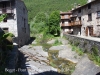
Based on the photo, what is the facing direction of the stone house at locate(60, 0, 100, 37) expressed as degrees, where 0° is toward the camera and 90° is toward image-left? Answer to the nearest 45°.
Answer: approximately 45°

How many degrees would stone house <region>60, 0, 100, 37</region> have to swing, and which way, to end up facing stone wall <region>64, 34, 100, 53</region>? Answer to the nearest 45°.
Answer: approximately 45° to its left

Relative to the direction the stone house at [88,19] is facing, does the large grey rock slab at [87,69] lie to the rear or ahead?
ahead
